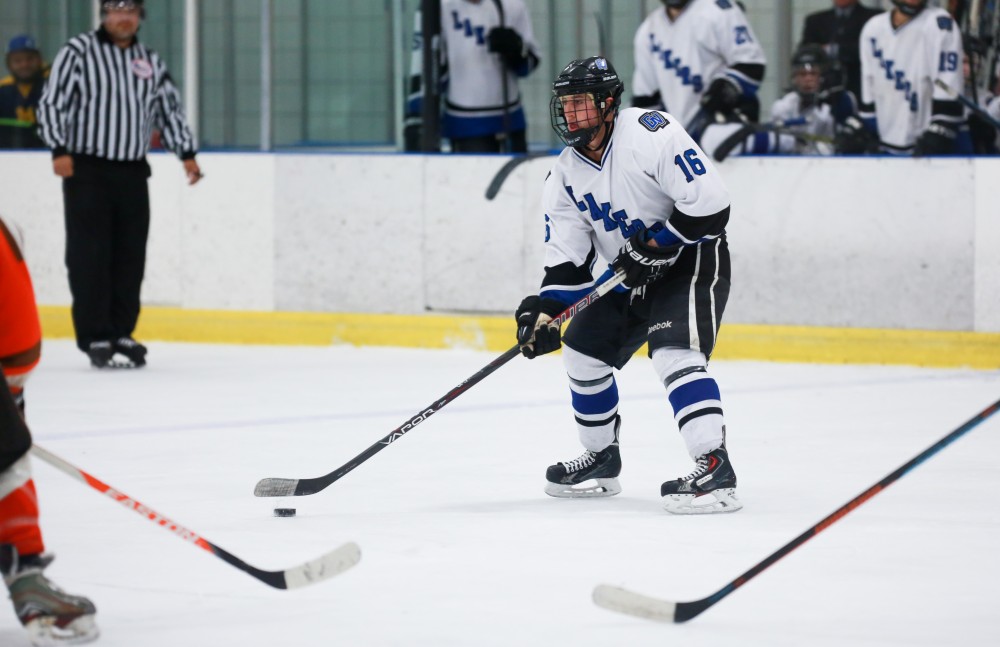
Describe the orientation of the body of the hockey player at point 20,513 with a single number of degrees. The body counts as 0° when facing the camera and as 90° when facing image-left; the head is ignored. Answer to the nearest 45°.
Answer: approximately 270°

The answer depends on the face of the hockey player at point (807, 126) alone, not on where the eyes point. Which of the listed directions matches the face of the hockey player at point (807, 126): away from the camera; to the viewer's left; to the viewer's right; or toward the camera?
toward the camera

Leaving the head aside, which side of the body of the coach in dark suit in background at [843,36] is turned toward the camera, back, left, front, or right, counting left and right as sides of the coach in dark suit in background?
front

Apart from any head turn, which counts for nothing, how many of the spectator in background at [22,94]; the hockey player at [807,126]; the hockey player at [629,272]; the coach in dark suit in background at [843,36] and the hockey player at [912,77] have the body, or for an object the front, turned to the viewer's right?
0

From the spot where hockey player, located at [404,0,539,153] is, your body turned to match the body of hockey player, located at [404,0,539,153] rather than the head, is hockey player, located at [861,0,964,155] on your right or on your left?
on your left

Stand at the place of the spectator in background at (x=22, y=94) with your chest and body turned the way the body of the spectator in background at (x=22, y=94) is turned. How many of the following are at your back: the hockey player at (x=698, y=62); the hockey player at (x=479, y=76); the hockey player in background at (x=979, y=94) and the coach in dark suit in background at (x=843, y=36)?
0

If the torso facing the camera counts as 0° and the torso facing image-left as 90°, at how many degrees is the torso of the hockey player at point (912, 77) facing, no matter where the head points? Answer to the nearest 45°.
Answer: approximately 45°

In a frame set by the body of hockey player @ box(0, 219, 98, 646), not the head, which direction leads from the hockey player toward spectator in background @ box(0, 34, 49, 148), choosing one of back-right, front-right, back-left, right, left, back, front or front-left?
left

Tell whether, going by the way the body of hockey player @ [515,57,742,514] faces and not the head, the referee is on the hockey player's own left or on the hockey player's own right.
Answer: on the hockey player's own right

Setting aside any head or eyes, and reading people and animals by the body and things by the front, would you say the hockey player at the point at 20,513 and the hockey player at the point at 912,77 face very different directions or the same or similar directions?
very different directions

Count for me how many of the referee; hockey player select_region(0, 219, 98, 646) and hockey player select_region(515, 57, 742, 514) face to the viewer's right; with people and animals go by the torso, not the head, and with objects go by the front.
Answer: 1

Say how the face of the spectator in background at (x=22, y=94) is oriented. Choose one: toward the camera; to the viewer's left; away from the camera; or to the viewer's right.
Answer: toward the camera

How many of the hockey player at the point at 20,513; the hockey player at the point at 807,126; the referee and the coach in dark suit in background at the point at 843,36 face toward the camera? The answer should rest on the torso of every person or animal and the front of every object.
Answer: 3

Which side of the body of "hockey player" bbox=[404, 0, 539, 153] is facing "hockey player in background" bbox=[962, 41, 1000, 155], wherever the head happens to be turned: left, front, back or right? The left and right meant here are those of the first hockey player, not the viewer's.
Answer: left

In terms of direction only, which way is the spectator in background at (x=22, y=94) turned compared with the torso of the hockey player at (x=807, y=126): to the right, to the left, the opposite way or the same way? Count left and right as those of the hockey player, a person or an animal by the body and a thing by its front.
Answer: the same way

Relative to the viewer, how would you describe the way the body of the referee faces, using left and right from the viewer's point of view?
facing the viewer
